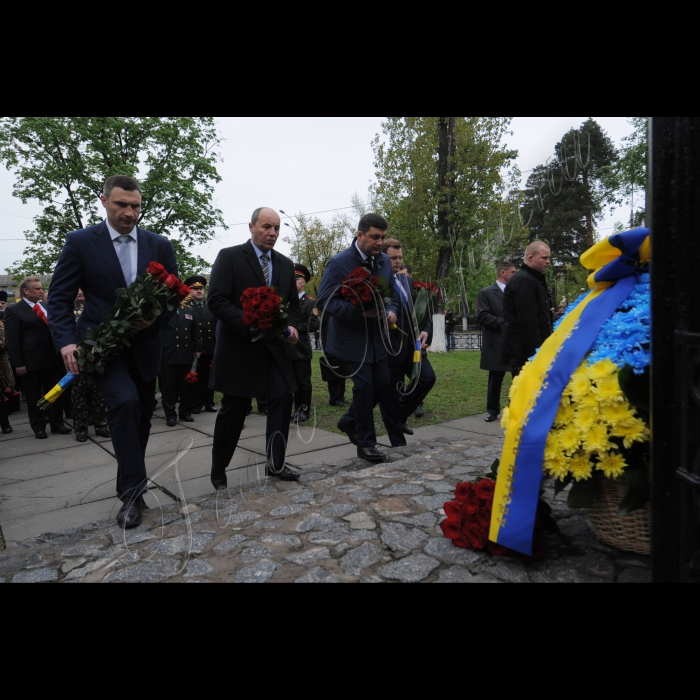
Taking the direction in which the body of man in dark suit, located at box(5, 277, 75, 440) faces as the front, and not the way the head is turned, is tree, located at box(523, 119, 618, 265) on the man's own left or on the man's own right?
on the man's own left

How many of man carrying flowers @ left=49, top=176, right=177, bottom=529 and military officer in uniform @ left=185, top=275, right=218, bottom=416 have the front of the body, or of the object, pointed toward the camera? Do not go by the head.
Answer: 2

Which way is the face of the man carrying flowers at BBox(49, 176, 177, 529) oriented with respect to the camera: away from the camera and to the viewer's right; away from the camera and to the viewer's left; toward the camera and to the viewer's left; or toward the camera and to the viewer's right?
toward the camera and to the viewer's right

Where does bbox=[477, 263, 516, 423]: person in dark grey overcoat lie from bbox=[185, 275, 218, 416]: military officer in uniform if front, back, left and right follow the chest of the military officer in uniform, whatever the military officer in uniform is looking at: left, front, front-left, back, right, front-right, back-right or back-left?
front-left

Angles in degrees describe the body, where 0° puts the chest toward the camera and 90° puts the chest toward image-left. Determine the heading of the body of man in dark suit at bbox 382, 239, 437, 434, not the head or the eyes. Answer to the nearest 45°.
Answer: approximately 315°

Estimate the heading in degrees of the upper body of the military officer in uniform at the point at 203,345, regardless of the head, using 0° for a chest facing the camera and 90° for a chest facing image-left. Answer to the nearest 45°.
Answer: approximately 0°

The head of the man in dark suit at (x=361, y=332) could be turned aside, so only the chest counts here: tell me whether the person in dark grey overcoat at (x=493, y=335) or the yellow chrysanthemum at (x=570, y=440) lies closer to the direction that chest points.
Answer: the yellow chrysanthemum

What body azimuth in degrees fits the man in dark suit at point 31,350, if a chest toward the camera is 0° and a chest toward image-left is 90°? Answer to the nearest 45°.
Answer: approximately 315°

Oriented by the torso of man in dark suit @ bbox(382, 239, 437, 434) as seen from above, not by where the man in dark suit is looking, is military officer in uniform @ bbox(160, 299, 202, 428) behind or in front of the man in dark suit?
behind

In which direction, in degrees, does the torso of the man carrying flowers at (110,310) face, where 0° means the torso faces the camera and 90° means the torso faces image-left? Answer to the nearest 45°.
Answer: approximately 0°
